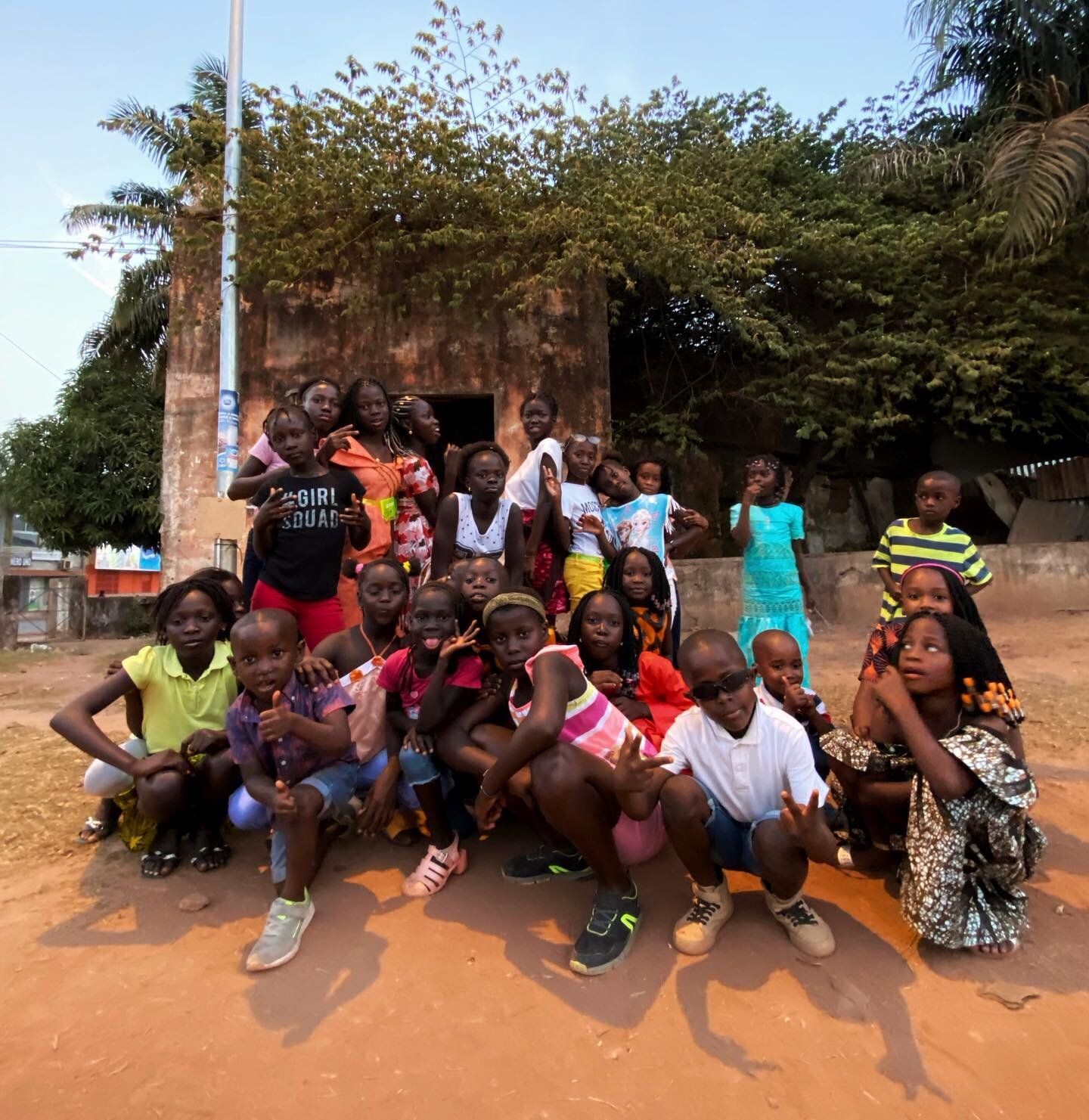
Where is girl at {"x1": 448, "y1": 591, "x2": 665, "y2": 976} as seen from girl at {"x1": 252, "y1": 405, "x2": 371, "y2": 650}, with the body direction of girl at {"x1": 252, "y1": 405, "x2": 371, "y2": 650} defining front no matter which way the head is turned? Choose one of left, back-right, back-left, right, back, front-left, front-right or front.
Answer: front-left

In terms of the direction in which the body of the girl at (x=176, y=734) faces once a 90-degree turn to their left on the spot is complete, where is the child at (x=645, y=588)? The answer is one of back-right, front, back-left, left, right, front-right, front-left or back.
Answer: front
